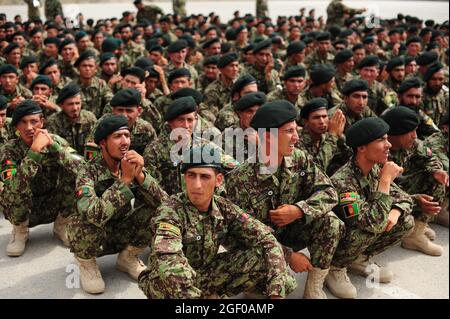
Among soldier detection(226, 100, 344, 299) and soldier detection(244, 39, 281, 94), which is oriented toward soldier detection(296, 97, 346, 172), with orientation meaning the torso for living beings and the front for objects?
soldier detection(244, 39, 281, 94)

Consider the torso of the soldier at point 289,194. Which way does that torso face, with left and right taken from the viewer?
facing the viewer and to the right of the viewer

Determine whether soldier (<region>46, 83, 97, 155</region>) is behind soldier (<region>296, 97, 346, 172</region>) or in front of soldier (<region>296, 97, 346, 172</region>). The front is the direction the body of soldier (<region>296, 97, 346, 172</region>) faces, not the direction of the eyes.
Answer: behind

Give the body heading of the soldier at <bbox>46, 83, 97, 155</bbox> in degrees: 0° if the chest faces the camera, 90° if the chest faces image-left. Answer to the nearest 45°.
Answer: approximately 315°

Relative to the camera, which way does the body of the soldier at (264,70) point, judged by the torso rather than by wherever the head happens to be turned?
toward the camera

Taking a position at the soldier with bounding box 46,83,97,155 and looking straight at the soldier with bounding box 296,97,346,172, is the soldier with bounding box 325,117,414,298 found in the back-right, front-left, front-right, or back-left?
front-right

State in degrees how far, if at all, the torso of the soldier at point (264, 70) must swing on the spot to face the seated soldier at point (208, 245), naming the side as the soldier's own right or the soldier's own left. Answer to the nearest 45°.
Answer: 0° — they already face them

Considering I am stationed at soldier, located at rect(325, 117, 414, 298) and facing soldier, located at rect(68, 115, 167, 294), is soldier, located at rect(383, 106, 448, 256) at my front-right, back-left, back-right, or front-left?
back-right

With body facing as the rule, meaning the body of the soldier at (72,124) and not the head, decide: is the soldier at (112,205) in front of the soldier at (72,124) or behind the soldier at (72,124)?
in front

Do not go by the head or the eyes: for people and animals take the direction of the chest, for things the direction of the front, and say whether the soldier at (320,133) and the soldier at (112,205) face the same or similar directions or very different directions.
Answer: same or similar directions

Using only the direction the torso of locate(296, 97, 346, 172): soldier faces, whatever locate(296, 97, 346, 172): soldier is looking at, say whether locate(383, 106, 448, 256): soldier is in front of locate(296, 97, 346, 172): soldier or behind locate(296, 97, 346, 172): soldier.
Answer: in front

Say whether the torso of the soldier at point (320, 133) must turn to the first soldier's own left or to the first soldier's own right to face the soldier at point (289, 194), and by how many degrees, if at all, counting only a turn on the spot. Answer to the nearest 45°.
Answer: approximately 45° to the first soldier's own right
